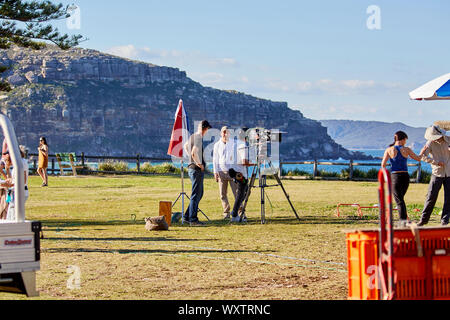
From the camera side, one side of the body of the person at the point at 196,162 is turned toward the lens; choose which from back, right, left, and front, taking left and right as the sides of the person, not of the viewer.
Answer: right

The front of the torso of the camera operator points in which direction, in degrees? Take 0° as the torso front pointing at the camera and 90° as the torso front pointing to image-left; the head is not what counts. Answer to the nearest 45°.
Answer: approximately 270°

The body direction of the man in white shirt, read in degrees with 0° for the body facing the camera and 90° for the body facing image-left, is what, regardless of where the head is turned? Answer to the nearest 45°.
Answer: approximately 0°

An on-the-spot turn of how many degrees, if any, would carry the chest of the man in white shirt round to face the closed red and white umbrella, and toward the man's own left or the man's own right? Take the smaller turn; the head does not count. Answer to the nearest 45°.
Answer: approximately 90° to the man's own right

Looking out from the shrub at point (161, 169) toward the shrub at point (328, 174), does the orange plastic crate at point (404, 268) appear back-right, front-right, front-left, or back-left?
front-right

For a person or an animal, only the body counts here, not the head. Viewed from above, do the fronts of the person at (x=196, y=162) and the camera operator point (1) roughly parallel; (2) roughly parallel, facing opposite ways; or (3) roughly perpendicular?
roughly parallel

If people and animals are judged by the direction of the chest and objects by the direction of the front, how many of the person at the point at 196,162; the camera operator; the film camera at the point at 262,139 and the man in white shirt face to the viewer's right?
3

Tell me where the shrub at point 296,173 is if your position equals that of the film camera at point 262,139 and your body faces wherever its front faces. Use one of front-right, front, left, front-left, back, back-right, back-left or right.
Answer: left

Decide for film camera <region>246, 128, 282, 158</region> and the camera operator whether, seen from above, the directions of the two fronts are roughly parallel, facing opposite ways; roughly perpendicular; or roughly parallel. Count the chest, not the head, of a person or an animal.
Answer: roughly parallel

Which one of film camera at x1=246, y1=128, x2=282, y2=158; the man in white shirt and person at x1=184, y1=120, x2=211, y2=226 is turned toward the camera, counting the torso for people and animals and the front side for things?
the man in white shirt

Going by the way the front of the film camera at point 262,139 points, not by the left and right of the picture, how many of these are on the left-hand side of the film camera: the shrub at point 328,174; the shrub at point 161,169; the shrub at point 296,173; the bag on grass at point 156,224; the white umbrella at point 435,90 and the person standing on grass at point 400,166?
3

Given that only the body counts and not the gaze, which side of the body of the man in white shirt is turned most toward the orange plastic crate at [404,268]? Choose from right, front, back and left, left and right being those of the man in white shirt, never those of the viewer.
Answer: front

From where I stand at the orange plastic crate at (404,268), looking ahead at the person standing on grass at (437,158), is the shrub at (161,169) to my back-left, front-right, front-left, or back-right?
front-left

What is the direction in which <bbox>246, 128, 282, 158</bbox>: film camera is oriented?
to the viewer's right

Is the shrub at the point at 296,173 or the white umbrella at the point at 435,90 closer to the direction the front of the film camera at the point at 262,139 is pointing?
the white umbrella

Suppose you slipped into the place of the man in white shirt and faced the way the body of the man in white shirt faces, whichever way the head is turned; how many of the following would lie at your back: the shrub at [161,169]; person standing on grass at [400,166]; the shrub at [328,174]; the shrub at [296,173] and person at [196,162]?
3
